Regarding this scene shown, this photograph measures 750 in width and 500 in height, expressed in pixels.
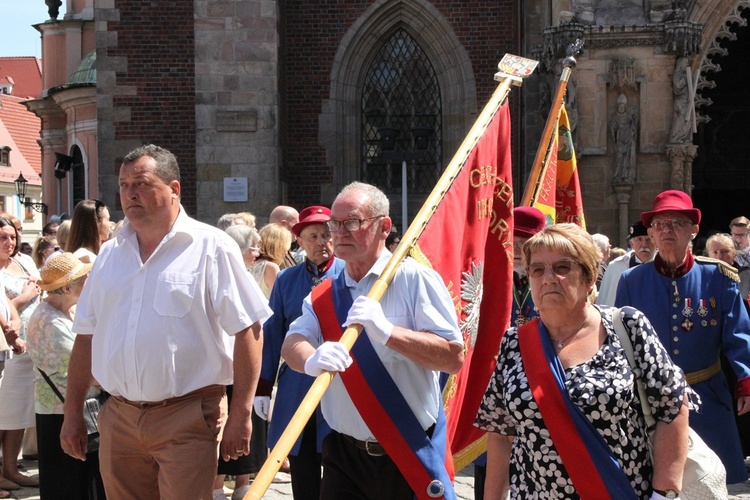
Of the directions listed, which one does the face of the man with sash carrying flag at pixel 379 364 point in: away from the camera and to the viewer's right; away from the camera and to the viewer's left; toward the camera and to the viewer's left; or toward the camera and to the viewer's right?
toward the camera and to the viewer's left

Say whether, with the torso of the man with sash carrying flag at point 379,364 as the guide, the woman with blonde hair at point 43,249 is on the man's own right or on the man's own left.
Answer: on the man's own right

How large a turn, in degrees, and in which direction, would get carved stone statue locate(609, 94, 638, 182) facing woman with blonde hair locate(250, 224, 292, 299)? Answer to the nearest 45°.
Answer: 0° — it already faces them

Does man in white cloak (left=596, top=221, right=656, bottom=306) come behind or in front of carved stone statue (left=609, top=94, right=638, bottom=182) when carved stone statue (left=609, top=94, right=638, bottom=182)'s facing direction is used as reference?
in front

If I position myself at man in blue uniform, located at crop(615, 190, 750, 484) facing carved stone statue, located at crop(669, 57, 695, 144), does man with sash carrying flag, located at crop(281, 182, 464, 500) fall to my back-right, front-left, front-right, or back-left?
back-left

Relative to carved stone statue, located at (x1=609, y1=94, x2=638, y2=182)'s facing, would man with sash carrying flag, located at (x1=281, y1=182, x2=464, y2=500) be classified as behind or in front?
in front

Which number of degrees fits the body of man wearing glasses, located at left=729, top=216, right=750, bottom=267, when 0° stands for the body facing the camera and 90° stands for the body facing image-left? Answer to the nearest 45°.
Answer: approximately 45°

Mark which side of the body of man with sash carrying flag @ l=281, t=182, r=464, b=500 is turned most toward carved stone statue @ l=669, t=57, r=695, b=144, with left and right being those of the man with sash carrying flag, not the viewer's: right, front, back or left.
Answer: back

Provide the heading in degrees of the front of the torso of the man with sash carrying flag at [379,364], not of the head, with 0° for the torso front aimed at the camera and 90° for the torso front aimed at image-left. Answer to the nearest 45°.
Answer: approximately 45°

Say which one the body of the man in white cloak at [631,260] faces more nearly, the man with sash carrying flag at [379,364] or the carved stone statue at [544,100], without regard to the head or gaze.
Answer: the man with sash carrying flag
